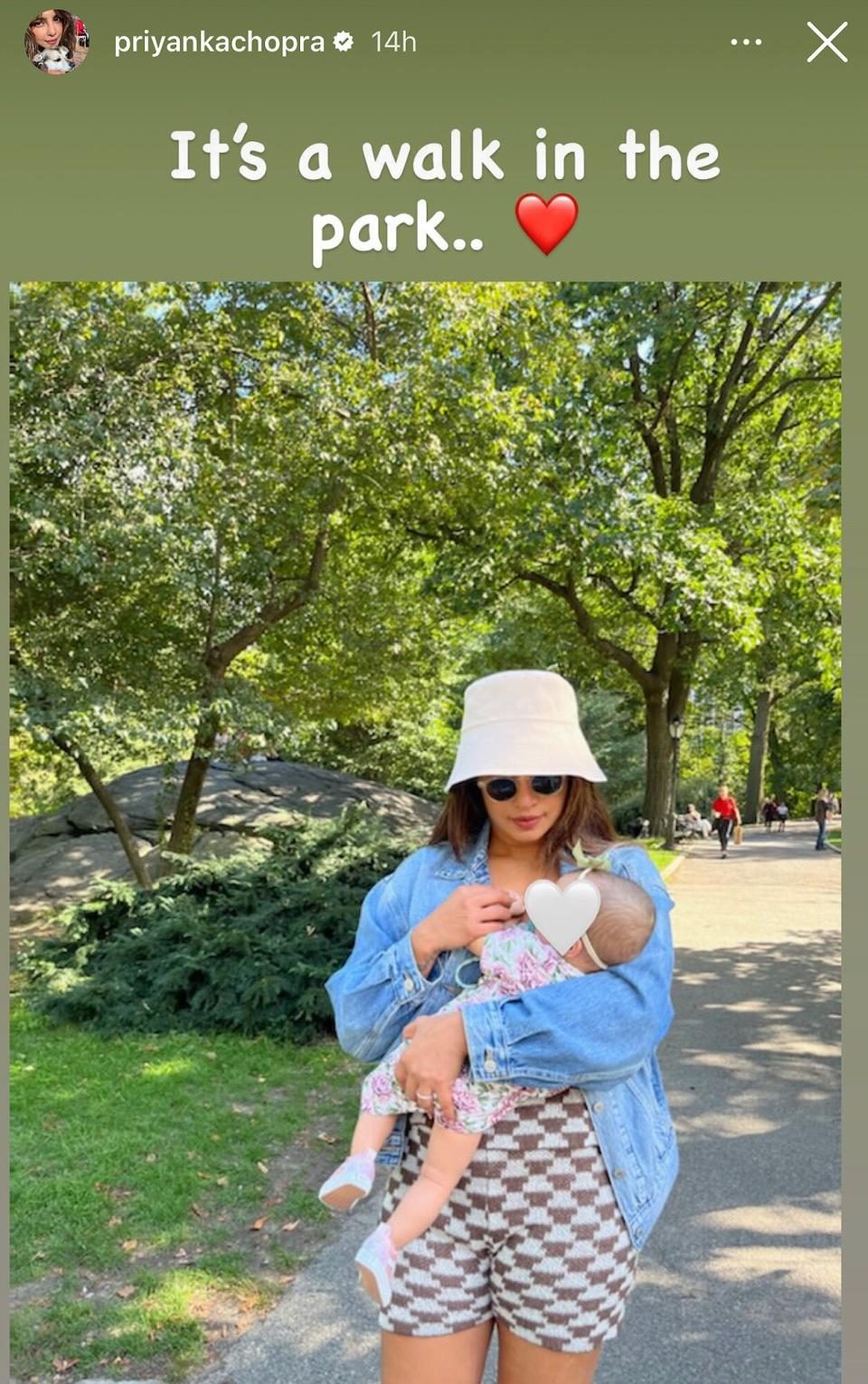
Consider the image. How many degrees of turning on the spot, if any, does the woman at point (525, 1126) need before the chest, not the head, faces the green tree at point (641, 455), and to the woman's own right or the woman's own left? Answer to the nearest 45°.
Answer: approximately 180°

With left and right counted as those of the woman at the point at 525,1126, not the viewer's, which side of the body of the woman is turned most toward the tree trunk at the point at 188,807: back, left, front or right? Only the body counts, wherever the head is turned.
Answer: back

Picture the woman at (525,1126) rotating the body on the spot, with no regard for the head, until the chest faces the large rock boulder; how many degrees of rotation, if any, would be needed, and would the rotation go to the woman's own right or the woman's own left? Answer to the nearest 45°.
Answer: approximately 180°

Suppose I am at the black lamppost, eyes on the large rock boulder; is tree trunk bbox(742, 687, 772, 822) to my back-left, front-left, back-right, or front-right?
back-right

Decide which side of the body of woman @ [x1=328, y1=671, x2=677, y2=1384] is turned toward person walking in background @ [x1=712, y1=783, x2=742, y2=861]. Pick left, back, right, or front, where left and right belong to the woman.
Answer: back

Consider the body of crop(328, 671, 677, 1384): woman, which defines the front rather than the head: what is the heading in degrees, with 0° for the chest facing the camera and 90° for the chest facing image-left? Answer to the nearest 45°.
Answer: approximately 0°

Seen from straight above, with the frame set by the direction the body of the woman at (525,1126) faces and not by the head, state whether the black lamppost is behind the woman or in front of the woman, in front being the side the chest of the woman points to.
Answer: behind
